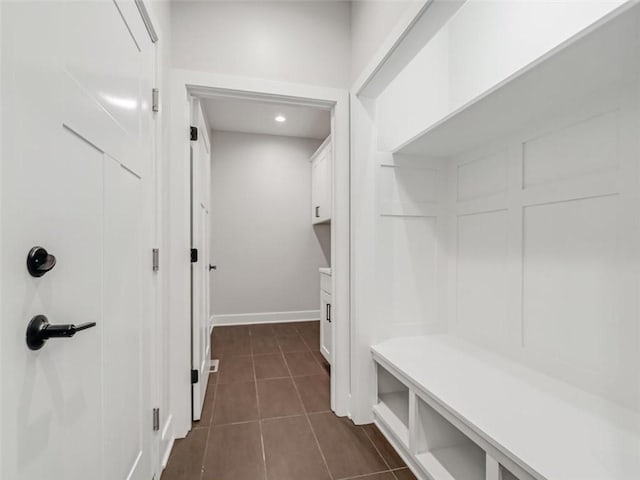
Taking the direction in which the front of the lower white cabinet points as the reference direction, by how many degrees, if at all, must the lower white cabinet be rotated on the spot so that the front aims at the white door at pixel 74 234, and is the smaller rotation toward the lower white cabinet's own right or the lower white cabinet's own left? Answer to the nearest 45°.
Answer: approximately 90° to the lower white cabinet's own left

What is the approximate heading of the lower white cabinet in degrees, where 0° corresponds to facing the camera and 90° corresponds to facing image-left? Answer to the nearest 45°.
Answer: approximately 90°

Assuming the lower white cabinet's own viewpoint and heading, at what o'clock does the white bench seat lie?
The white bench seat is roughly at 8 o'clock from the lower white cabinet.

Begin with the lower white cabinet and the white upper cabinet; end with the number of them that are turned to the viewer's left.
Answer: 2

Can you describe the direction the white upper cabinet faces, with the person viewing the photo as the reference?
facing to the left of the viewer

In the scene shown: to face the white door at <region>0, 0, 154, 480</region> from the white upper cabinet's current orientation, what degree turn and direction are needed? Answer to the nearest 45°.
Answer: approximately 90° to its left

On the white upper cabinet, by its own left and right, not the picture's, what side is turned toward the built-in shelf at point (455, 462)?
left
